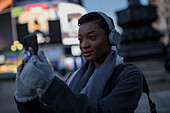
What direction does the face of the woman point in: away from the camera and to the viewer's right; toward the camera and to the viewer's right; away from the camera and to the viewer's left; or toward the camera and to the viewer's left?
toward the camera and to the viewer's left

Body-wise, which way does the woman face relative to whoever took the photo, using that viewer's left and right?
facing the viewer and to the left of the viewer

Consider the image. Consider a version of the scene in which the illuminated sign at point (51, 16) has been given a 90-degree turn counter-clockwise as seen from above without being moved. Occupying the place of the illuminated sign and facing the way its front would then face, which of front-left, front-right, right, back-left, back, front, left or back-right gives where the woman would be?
right

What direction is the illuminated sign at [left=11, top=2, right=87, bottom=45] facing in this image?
toward the camera
